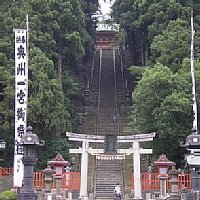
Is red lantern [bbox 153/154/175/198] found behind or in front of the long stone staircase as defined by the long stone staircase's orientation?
in front

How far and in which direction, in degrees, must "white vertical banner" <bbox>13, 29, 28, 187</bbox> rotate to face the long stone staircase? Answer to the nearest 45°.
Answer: approximately 135° to its left

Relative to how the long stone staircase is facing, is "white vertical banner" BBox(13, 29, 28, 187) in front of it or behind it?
in front

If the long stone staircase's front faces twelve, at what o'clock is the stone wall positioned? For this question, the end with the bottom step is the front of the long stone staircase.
The stone wall is roughly at 1 o'clock from the long stone staircase.

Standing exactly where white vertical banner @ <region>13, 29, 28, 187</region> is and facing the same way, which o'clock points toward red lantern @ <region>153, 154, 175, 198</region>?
The red lantern is roughly at 9 o'clock from the white vertical banner.

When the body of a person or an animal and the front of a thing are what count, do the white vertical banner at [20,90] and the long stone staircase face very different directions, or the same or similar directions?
same or similar directions

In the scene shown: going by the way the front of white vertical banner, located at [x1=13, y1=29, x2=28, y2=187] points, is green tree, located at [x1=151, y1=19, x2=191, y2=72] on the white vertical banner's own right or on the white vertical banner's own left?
on the white vertical banner's own left

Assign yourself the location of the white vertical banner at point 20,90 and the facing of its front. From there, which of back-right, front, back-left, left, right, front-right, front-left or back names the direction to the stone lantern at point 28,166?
front

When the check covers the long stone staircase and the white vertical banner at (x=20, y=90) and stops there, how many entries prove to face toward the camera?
2

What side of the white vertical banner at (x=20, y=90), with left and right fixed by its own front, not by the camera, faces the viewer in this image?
front
